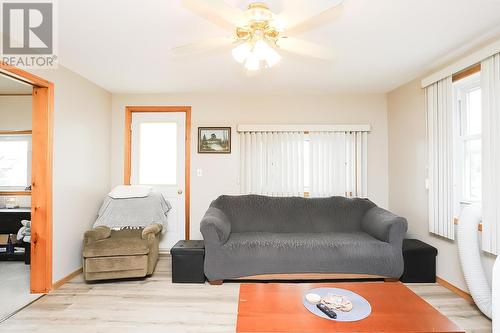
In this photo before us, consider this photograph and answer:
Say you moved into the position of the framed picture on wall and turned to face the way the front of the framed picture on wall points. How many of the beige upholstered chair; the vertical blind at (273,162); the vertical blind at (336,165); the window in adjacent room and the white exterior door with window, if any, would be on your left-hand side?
2

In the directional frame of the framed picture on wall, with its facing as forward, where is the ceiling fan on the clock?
The ceiling fan is roughly at 12 o'clock from the framed picture on wall.

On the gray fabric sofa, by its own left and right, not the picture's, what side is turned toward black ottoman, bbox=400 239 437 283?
left

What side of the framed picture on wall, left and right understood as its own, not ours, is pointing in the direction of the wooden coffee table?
front

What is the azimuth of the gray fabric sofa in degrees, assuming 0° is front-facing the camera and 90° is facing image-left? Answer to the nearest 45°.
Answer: approximately 0°

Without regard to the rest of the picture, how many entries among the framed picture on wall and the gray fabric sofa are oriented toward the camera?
2

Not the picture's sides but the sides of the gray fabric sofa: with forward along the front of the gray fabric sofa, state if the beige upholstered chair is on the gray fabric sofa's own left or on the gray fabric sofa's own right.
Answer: on the gray fabric sofa's own right

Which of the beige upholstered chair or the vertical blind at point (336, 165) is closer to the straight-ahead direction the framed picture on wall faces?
the beige upholstered chair

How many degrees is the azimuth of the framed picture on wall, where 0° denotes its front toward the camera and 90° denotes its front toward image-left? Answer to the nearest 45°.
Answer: approximately 0°

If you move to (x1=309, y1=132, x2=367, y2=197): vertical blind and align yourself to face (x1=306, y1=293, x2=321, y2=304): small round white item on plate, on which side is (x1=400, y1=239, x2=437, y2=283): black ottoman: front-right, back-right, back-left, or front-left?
front-left

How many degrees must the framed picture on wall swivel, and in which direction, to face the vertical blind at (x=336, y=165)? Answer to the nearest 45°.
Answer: approximately 90° to its left

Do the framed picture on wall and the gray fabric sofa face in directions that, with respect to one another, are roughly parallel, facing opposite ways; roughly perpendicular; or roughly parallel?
roughly parallel

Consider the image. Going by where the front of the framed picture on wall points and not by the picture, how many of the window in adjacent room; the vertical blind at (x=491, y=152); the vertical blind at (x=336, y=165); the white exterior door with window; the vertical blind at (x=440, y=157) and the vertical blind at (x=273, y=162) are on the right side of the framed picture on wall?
2

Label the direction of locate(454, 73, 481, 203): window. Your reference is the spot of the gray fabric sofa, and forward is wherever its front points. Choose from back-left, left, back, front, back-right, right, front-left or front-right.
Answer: left

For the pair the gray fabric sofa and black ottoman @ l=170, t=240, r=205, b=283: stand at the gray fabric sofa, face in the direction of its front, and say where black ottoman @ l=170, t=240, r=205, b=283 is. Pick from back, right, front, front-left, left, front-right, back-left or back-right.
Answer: right

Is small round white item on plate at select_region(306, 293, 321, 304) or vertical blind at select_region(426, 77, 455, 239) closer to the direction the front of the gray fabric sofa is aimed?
the small round white item on plate

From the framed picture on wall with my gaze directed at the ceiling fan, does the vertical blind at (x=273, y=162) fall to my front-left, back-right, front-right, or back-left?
front-left

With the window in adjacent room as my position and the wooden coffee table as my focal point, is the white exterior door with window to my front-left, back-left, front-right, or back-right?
front-left
